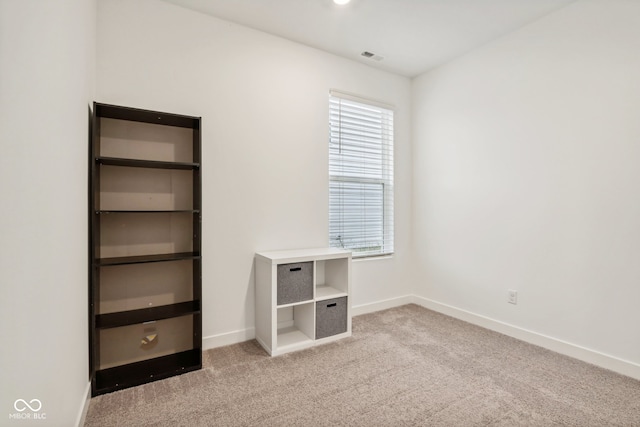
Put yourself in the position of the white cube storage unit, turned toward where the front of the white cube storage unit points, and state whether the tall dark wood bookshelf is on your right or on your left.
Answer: on your right

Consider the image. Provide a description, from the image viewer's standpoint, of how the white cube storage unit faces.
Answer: facing the viewer and to the right of the viewer
